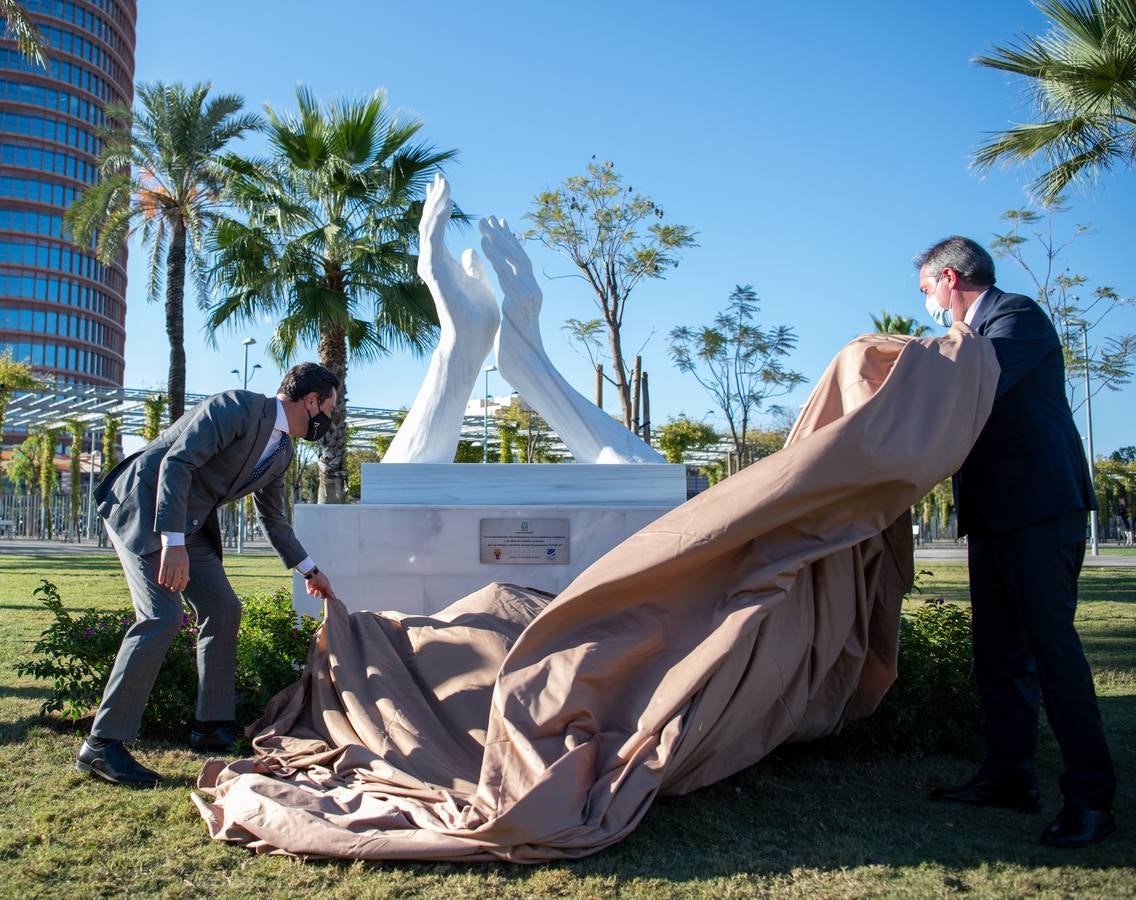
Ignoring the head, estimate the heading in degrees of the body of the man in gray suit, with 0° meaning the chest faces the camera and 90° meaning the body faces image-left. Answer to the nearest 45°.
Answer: approximately 270°

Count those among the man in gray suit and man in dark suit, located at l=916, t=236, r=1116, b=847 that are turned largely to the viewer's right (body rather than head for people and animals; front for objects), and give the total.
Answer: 1

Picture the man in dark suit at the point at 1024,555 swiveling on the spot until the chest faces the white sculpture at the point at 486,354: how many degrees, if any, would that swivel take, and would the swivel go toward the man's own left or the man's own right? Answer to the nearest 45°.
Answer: approximately 45° to the man's own right

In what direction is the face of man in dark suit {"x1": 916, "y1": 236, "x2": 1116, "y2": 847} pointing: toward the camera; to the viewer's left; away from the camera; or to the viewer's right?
to the viewer's left

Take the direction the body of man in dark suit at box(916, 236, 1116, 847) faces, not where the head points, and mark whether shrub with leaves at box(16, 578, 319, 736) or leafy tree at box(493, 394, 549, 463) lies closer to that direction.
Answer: the shrub with leaves

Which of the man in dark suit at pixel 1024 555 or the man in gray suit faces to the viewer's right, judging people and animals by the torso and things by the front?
the man in gray suit

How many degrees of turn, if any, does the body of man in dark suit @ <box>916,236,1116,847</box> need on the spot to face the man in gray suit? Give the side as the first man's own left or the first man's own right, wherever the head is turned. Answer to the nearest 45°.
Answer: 0° — they already face them

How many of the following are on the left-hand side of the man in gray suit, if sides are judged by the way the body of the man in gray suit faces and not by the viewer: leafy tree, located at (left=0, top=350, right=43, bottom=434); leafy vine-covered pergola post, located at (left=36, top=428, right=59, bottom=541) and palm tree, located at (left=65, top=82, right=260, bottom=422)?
3

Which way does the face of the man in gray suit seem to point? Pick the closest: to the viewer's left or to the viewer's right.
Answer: to the viewer's right

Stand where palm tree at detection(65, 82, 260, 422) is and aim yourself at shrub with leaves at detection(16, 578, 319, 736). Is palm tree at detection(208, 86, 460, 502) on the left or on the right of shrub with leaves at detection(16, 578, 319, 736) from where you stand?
left

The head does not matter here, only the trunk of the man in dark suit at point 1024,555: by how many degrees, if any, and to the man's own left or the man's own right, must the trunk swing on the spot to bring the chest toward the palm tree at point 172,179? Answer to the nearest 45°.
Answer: approximately 45° to the man's own right

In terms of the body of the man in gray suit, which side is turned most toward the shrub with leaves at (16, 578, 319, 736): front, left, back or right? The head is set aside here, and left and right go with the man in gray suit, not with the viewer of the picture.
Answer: left

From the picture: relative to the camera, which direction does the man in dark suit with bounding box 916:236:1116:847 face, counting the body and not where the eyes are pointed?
to the viewer's left
